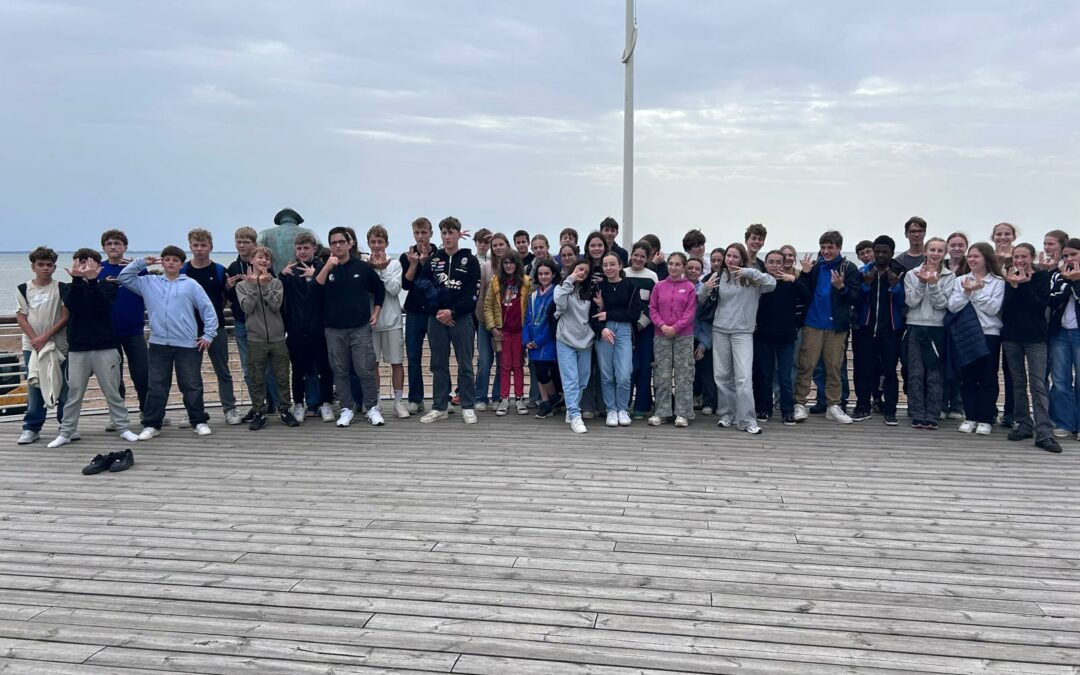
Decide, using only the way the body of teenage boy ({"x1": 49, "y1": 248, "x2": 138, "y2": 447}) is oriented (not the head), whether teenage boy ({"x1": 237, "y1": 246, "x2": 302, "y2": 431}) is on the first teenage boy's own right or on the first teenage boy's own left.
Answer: on the first teenage boy's own left

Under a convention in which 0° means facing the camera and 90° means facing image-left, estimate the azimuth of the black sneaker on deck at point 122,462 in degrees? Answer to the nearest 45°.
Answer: approximately 45°

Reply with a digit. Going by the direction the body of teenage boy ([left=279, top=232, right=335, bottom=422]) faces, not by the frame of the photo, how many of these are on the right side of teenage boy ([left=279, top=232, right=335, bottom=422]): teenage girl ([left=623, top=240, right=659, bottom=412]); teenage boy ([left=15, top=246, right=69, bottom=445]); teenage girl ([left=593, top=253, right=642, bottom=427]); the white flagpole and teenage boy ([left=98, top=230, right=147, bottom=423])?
2

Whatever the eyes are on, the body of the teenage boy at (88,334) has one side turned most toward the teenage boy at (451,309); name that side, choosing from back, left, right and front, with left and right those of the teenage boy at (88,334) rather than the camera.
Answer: left

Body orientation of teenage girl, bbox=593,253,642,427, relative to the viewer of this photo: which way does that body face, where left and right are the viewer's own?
facing the viewer

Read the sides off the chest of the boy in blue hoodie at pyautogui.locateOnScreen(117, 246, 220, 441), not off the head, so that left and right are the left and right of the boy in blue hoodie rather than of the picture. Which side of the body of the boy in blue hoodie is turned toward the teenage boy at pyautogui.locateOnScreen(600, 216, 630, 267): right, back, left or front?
left

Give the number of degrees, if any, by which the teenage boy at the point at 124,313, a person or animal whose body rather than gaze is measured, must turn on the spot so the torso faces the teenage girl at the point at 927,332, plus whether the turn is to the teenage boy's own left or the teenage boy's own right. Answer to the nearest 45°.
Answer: approximately 45° to the teenage boy's own left

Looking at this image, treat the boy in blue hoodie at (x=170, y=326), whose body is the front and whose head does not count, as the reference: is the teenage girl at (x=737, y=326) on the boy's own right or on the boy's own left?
on the boy's own left

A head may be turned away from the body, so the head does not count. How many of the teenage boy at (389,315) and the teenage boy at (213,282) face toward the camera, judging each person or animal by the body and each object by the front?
2

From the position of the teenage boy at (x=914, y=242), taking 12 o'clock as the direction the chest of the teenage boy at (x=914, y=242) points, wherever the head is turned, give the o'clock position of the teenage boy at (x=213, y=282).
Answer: the teenage boy at (x=213, y=282) is roughly at 2 o'clock from the teenage boy at (x=914, y=242).
